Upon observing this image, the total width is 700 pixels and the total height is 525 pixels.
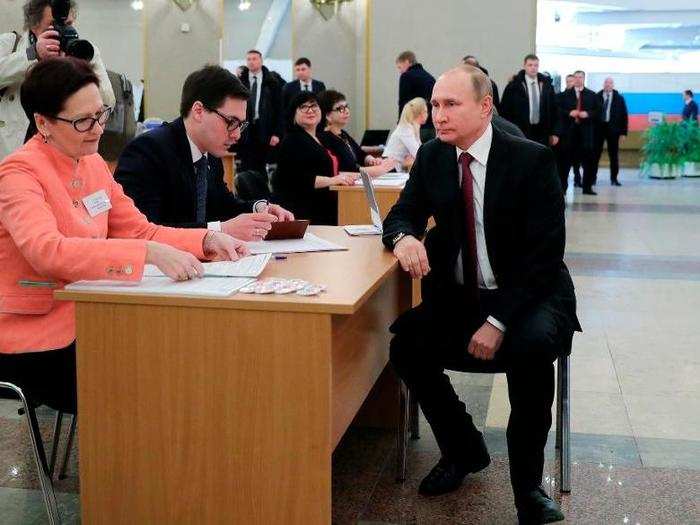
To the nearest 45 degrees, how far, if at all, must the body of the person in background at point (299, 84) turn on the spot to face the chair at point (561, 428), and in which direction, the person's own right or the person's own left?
0° — they already face it

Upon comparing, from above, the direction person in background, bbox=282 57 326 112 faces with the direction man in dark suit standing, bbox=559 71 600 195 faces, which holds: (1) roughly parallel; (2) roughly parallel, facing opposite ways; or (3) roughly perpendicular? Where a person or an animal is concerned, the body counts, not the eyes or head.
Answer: roughly parallel

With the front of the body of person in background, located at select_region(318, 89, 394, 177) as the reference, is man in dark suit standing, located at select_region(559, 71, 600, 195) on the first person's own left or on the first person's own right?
on the first person's own left

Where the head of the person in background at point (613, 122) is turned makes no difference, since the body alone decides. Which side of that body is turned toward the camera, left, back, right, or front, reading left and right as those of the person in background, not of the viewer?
front

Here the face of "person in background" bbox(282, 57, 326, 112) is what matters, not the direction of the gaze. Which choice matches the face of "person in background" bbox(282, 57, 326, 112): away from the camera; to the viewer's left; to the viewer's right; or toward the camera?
toward the camera

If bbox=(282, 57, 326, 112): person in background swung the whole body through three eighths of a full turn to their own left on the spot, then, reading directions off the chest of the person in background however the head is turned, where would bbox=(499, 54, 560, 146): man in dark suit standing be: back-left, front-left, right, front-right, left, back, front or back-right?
front-right

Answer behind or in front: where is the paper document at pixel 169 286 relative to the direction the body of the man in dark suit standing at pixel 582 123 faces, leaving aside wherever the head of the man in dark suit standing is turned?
in front

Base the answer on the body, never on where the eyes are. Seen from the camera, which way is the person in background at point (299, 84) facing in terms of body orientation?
toward the camera

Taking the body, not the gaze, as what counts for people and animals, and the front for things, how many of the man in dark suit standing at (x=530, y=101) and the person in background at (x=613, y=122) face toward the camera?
2

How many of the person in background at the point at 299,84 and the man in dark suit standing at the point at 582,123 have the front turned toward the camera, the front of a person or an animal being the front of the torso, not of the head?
2

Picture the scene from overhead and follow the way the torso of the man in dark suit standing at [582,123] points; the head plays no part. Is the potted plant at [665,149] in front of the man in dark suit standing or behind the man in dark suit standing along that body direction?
behind

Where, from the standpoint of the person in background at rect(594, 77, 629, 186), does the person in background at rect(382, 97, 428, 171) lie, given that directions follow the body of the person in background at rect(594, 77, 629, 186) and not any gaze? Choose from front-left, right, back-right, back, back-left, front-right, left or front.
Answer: front

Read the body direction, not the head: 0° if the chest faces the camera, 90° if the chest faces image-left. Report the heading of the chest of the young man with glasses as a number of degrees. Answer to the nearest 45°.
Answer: approximately 315°

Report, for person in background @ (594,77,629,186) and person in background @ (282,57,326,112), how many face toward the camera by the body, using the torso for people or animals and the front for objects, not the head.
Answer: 2
